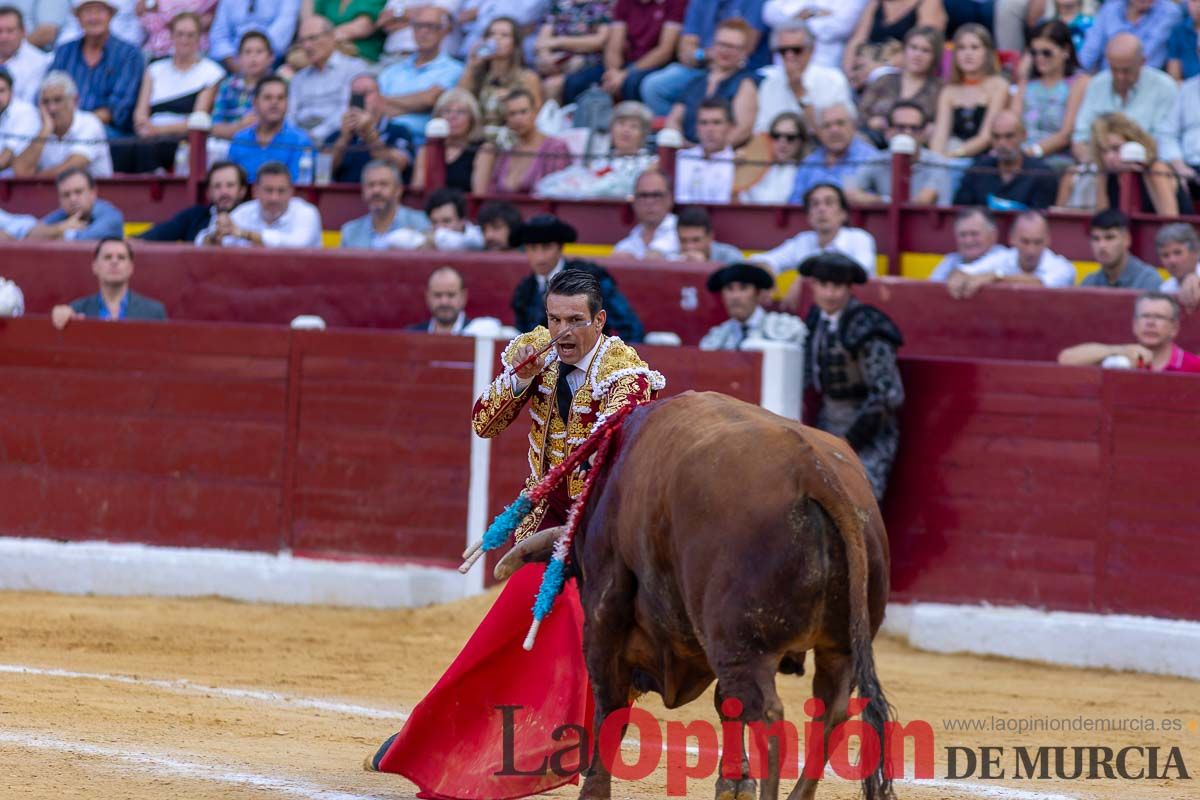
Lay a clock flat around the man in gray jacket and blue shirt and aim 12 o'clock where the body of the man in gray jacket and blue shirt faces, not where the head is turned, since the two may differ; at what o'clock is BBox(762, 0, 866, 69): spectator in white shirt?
The spectator in white shirt is roughly at 9 o'clock from the man in gray jacket and blue shirt.

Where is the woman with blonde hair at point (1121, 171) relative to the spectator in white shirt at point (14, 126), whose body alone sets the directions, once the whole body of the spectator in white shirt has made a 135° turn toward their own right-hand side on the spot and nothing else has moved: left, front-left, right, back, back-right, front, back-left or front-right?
back

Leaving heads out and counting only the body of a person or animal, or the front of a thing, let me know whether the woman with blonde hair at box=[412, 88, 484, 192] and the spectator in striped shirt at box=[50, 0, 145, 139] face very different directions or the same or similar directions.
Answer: same or similar directions

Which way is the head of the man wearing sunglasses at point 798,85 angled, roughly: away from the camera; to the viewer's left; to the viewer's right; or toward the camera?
toward the camera

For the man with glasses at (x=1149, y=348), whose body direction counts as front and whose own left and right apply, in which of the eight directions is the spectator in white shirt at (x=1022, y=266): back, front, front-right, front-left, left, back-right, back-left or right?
right

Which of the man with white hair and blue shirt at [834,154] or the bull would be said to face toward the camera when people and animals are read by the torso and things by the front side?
the man with white hair and blue shirt

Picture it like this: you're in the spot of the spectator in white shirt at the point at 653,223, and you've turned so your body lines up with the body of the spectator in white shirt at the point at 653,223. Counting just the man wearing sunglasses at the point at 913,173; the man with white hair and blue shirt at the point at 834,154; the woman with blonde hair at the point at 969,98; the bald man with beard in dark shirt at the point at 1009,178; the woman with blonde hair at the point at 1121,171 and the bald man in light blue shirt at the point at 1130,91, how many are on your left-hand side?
6

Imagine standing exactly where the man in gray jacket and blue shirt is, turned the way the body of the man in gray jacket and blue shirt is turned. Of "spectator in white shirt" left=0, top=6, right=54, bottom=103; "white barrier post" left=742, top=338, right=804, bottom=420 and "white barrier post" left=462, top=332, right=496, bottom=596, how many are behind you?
1

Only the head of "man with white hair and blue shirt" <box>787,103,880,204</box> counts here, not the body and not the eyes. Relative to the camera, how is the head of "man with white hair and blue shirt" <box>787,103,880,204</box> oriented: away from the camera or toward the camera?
toward the camera

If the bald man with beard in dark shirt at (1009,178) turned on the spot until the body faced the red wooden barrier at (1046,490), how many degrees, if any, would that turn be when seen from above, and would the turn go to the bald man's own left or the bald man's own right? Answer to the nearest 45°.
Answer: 0° — they already face it

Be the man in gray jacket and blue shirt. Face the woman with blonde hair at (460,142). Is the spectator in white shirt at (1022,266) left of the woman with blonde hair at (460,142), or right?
right

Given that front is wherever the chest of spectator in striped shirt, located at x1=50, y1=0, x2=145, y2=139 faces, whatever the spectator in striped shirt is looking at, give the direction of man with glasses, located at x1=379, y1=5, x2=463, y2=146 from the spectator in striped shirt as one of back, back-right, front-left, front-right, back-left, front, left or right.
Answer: front-left

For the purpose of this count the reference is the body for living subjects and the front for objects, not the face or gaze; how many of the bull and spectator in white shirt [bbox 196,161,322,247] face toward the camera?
1

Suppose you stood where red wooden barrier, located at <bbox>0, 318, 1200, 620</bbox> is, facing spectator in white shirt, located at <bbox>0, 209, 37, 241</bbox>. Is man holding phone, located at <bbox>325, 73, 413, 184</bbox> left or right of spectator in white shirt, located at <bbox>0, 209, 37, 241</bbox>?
right

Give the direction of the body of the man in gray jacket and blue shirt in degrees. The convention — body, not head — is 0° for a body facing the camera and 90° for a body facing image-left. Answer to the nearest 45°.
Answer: approximately 0°

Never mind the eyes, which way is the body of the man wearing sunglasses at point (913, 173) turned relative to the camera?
toward the camera
